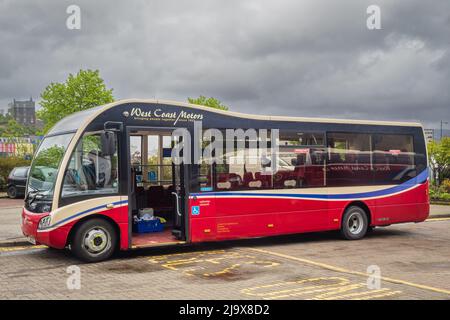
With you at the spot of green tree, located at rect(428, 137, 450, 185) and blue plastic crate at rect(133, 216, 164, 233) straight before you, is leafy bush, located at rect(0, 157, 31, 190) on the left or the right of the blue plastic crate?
right

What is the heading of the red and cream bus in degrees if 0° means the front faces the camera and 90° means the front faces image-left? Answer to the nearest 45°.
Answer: approximately 45°

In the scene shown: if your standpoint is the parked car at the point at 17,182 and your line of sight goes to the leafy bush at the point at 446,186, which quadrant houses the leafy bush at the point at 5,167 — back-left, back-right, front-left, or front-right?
back-left

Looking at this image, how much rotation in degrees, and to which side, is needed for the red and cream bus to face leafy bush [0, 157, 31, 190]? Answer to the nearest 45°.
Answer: approximately 90° to its right

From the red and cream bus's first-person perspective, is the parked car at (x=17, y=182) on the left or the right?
on its right

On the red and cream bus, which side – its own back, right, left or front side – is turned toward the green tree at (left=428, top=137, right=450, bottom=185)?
back

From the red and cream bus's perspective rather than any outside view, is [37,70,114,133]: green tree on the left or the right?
on its right

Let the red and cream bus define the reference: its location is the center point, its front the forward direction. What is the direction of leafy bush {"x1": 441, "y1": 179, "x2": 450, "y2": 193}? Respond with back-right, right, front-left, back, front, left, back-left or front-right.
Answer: back
